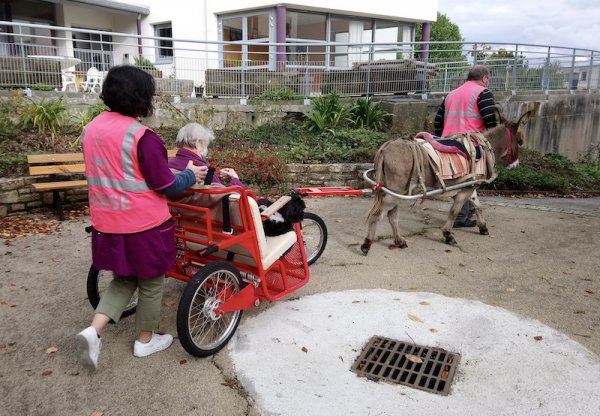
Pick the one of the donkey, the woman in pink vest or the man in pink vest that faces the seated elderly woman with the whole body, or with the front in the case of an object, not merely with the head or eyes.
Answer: the woman in pink vest

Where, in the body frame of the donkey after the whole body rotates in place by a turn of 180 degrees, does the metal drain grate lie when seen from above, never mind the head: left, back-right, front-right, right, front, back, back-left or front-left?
front-left

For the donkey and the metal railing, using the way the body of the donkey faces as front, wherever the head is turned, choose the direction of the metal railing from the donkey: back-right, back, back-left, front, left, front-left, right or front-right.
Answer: left

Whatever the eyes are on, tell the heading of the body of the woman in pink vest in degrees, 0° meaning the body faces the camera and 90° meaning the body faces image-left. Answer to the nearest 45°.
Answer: approximately 225°

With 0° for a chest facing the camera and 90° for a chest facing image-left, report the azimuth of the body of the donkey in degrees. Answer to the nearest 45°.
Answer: approximately 225°

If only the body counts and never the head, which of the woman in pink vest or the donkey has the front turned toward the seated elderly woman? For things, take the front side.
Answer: the woman in pink vest

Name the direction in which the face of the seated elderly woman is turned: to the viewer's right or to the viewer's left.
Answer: to the viewer's right

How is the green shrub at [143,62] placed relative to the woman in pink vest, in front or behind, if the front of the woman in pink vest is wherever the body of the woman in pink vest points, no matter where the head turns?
in front

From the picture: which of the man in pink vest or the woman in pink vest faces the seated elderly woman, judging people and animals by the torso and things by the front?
the woman in pink vest

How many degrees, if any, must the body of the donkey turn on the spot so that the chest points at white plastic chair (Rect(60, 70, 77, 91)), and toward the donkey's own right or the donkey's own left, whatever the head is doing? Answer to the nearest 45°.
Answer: approximately 90° to the donkey's own left
